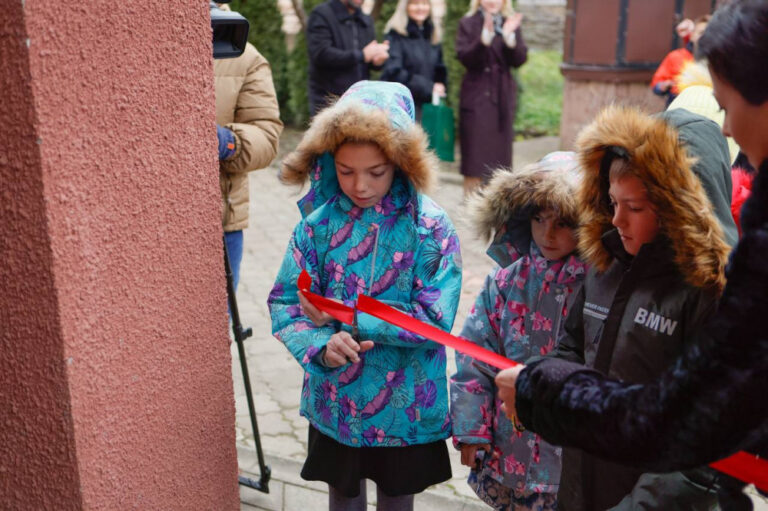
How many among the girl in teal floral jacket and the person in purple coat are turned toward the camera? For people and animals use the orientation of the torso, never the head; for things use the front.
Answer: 2

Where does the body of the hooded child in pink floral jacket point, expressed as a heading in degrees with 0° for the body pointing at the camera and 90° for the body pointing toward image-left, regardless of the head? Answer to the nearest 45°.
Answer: approximately 315°

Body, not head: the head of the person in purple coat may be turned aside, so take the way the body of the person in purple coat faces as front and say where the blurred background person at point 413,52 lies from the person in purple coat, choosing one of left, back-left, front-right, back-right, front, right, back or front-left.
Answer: right

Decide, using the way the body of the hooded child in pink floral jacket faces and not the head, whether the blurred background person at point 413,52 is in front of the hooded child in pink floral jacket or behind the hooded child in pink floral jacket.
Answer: behind

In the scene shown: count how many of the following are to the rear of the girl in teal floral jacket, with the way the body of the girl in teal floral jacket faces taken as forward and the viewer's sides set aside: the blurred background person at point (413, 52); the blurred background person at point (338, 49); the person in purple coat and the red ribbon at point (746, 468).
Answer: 3

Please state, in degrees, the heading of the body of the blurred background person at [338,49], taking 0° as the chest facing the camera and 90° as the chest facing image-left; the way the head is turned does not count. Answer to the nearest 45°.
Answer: approximately 315°

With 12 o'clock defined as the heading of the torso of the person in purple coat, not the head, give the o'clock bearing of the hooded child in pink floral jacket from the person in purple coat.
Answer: The hooded child in pink floral jacket is roughly at 12 o'clock from the person in purple coat.

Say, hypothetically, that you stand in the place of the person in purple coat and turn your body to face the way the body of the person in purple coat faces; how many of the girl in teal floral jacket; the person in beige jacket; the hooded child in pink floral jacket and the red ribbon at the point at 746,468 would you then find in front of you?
4

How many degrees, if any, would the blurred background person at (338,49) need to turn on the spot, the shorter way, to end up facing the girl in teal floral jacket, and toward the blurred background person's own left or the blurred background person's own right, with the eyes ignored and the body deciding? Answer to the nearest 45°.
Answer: approximately 45° to the blurred background person's own right

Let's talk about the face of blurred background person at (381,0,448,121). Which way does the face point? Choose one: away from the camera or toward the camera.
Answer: toward the camera

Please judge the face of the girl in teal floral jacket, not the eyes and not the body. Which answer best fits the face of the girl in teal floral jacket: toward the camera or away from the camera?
toward the camera

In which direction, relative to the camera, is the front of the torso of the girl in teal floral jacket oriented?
toward the camera

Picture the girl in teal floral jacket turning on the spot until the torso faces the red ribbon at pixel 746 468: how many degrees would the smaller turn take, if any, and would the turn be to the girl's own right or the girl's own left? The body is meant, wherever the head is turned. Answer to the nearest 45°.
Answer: approximately 45° to the girl's own left
